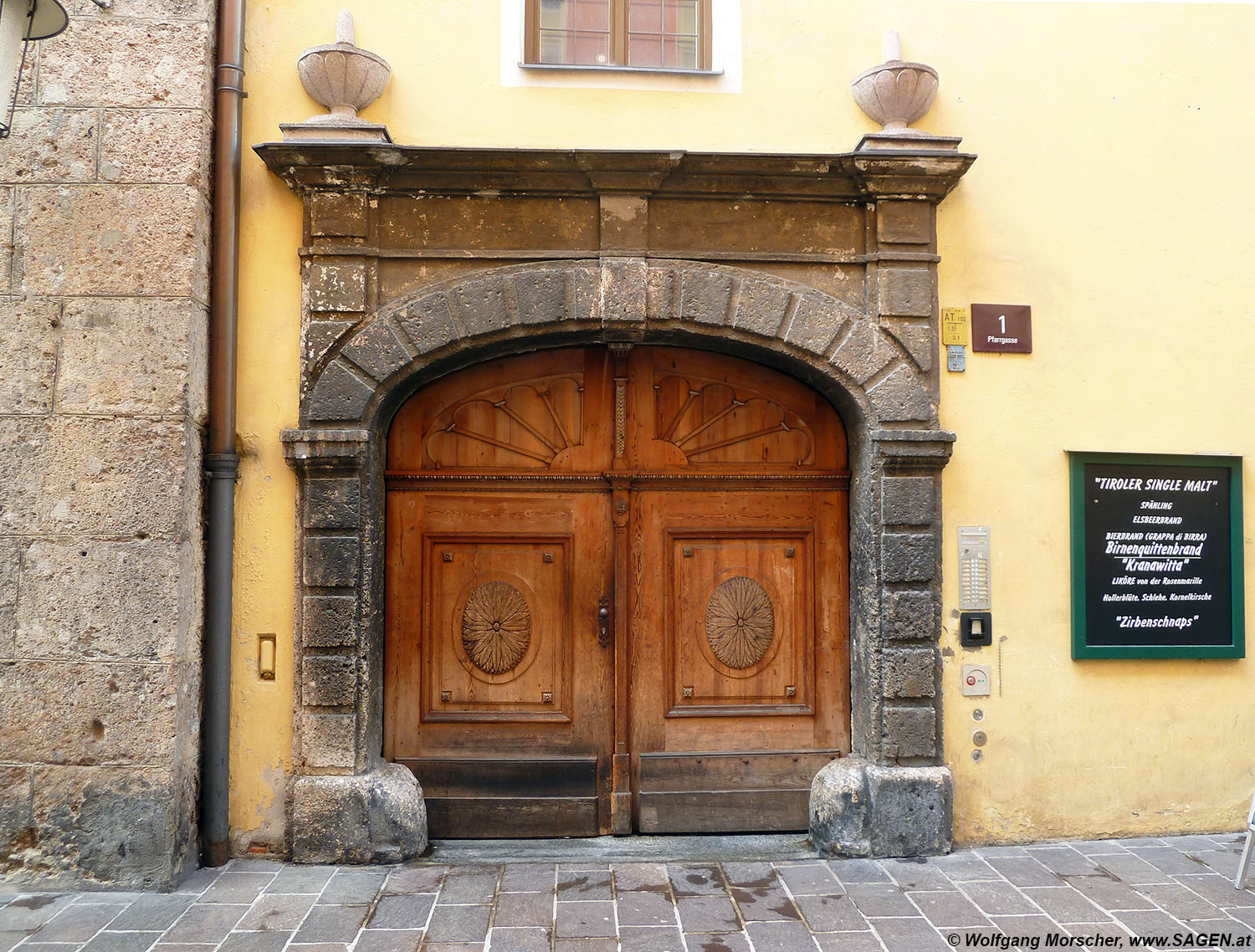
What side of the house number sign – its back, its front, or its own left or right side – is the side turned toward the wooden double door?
right

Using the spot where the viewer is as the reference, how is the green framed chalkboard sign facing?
facing the viewer

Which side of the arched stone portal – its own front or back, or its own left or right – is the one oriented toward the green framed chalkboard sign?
left

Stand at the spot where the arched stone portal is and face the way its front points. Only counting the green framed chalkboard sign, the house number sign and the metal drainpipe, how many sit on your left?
2

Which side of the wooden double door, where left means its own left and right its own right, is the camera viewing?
front

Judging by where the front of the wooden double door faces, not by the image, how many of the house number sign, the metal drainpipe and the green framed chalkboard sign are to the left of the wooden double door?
2

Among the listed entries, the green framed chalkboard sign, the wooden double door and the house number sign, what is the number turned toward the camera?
3

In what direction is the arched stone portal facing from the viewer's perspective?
toward the camera

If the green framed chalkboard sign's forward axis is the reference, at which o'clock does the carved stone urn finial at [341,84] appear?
The carved stone urn finial is roughly at 2 o'clock from the green framed chalkboard sign.

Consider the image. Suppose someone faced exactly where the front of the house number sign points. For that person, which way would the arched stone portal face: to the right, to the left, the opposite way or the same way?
the same way

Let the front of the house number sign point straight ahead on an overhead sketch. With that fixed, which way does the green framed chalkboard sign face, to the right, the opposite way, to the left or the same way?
the same way
